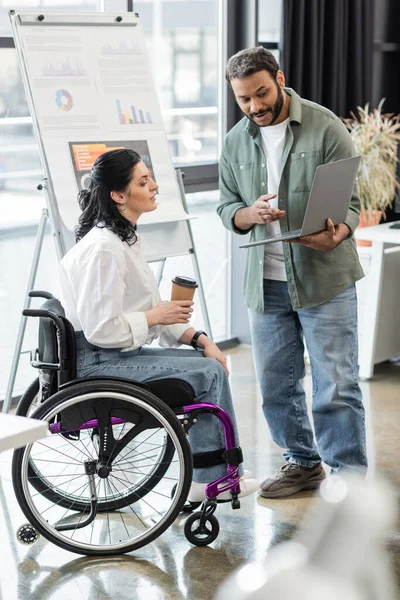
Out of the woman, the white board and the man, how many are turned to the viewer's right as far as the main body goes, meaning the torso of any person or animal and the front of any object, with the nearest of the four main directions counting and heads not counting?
1

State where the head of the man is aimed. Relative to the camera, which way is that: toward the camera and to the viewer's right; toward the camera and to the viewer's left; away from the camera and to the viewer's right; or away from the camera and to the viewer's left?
toward the camera and to the viewer's left

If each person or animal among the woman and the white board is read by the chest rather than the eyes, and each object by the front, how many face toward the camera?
1

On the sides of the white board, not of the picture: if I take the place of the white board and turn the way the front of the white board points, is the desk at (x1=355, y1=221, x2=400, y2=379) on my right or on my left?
on my left

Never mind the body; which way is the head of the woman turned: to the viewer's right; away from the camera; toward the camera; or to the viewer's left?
to the viewer's right

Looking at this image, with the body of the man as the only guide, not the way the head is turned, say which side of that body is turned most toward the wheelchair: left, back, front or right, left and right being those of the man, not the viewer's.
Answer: front

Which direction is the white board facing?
toward the camera

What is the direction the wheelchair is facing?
to the viewer's right

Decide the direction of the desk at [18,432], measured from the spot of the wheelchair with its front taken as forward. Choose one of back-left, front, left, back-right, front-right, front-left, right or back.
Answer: right

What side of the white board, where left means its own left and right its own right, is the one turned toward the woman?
front

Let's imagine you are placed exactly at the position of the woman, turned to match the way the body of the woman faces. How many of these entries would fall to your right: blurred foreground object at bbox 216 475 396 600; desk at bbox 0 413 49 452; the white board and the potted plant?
2

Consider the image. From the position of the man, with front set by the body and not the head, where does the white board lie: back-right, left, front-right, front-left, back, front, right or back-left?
right

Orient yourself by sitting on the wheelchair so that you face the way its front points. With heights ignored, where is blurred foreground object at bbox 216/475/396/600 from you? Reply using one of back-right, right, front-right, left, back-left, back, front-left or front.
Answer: right

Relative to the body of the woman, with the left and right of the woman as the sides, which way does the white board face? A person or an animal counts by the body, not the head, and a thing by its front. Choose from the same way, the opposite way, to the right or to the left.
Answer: to the right

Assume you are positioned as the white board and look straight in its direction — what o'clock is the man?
The man is roughly at 11 o'clock from the white board.

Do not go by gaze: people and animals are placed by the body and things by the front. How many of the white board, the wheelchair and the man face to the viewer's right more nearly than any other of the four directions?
1

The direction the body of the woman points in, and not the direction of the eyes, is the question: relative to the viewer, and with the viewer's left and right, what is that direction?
facing to the right of the viewer

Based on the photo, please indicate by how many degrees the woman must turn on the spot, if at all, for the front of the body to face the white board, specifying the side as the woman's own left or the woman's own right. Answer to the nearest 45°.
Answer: approximately 90° to the woman's own left
